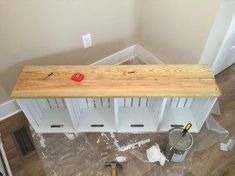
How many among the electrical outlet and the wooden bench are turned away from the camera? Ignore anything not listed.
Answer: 0

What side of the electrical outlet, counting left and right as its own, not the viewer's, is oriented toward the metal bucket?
front

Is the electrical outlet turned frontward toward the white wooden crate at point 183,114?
yes

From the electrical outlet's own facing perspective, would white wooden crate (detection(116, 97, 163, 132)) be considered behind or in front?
in front

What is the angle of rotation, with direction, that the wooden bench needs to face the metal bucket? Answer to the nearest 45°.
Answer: approximately 45° to its left

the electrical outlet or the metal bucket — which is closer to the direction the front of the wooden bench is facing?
the metal bucket

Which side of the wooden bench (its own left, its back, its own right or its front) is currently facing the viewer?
front
